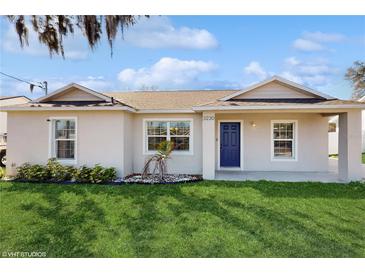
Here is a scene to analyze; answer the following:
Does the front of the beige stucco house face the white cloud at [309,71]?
no

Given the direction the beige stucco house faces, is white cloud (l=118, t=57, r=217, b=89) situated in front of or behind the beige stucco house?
behind

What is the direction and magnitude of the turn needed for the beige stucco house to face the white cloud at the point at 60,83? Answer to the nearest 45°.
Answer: approximately 135° to its right

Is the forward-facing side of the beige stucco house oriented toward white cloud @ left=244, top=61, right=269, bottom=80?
no

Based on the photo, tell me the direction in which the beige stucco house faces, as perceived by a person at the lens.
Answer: facing the viewer

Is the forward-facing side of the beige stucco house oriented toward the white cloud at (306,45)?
no
